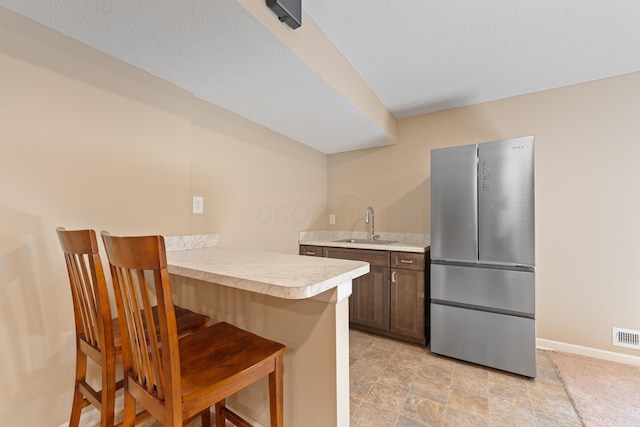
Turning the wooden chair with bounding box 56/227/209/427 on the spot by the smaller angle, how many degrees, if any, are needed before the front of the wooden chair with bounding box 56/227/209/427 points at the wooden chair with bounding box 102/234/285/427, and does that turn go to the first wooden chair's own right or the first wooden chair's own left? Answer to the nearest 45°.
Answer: approximately 90° to the first wooden chair's own right

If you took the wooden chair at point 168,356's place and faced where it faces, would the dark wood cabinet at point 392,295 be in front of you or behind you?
in front

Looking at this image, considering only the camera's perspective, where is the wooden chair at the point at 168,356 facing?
facing away from the viewer and to the right of the viewer

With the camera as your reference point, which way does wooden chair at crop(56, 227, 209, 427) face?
facing away from the viewer and to the right of the viewer

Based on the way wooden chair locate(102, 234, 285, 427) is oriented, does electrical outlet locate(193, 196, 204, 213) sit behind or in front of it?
in front

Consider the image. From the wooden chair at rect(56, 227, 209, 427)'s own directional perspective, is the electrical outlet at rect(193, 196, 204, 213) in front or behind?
in front

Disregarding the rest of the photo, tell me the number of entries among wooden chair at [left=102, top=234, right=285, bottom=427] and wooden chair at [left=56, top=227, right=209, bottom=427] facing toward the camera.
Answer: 0

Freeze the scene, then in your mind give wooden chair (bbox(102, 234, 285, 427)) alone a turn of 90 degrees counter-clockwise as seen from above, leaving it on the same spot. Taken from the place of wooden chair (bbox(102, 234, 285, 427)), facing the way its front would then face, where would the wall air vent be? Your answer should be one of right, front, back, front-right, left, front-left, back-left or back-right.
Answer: back-right
